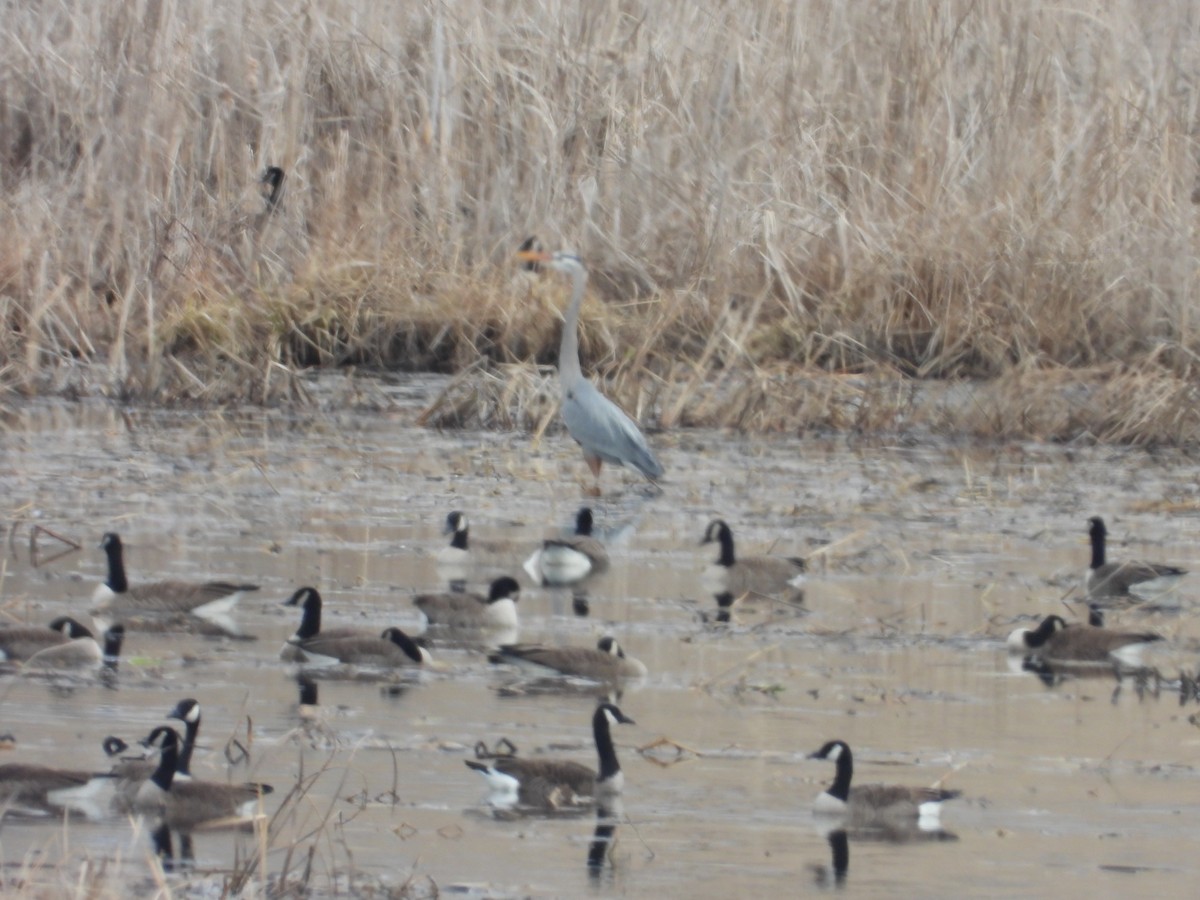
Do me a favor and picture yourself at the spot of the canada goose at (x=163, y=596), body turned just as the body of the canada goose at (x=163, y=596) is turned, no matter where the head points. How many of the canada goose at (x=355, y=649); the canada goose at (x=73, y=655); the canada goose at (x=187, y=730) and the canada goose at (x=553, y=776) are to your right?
0

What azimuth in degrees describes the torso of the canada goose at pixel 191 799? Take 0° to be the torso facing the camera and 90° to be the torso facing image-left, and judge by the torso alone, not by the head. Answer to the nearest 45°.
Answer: approximately 90°

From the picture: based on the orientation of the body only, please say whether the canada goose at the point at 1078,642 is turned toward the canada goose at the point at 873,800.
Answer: no

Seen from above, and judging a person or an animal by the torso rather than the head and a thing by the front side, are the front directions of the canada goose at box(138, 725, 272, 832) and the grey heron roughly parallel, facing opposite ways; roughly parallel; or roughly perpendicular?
roughly parallel

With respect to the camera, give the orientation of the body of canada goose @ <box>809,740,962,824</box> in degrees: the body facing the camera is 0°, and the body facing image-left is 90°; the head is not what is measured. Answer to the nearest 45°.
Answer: approximately 90°

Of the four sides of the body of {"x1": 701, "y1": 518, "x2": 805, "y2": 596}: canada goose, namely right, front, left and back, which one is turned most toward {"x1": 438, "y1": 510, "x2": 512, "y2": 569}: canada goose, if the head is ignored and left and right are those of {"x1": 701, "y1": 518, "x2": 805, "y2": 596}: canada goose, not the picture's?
front

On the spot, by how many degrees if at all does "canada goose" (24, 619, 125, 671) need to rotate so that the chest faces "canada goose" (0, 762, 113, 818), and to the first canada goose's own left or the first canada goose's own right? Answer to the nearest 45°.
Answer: approximately 90° to the first canada goose's own right

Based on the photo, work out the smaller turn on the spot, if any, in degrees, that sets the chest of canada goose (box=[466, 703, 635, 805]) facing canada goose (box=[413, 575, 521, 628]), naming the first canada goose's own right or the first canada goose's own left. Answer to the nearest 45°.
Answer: approximately 90° to the first canada goose's own left

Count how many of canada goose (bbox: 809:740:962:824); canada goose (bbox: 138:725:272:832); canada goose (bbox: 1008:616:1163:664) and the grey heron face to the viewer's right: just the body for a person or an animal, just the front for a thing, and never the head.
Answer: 0

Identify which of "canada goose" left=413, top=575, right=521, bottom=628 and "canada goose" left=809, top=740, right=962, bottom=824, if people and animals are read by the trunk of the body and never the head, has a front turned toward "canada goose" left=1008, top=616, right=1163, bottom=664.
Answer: "canada goose" left=413, top=575, right=521, bottom=628

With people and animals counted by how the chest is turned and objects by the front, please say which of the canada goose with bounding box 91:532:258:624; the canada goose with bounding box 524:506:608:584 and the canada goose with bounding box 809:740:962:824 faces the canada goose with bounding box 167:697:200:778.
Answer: the canada goose with bounding box 809:740:962:824

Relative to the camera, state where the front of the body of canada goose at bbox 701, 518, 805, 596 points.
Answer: to the viewer's left

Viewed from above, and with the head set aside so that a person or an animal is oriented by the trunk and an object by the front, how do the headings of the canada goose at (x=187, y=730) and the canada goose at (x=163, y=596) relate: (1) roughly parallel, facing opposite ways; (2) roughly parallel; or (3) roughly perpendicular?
roughly parallel

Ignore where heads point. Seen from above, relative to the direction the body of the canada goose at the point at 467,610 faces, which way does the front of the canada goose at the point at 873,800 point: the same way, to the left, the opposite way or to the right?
the opposite way

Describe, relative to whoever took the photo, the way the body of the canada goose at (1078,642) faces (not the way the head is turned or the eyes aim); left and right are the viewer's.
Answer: facing to the left of the viewer

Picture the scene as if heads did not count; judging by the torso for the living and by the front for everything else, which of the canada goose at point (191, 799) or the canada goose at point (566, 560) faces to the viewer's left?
the canada goose at point (191, 799)

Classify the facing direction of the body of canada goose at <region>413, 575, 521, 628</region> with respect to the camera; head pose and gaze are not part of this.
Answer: to the viewer's right

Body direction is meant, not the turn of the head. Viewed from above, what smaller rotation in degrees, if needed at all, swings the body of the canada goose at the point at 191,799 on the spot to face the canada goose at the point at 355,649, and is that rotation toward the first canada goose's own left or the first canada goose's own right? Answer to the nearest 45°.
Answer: approximately 90° to the first canada goose's own right

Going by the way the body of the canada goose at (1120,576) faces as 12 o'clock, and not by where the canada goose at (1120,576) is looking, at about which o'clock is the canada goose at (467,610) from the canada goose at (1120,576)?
the canada goose at (467,610) is roughly at 11 o'clock from the canada goose at (1120,576).

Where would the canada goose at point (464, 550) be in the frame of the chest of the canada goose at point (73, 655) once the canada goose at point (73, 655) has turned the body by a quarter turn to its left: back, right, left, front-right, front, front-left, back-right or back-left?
front-right

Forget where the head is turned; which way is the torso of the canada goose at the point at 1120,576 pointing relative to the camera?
to the viewer's left
